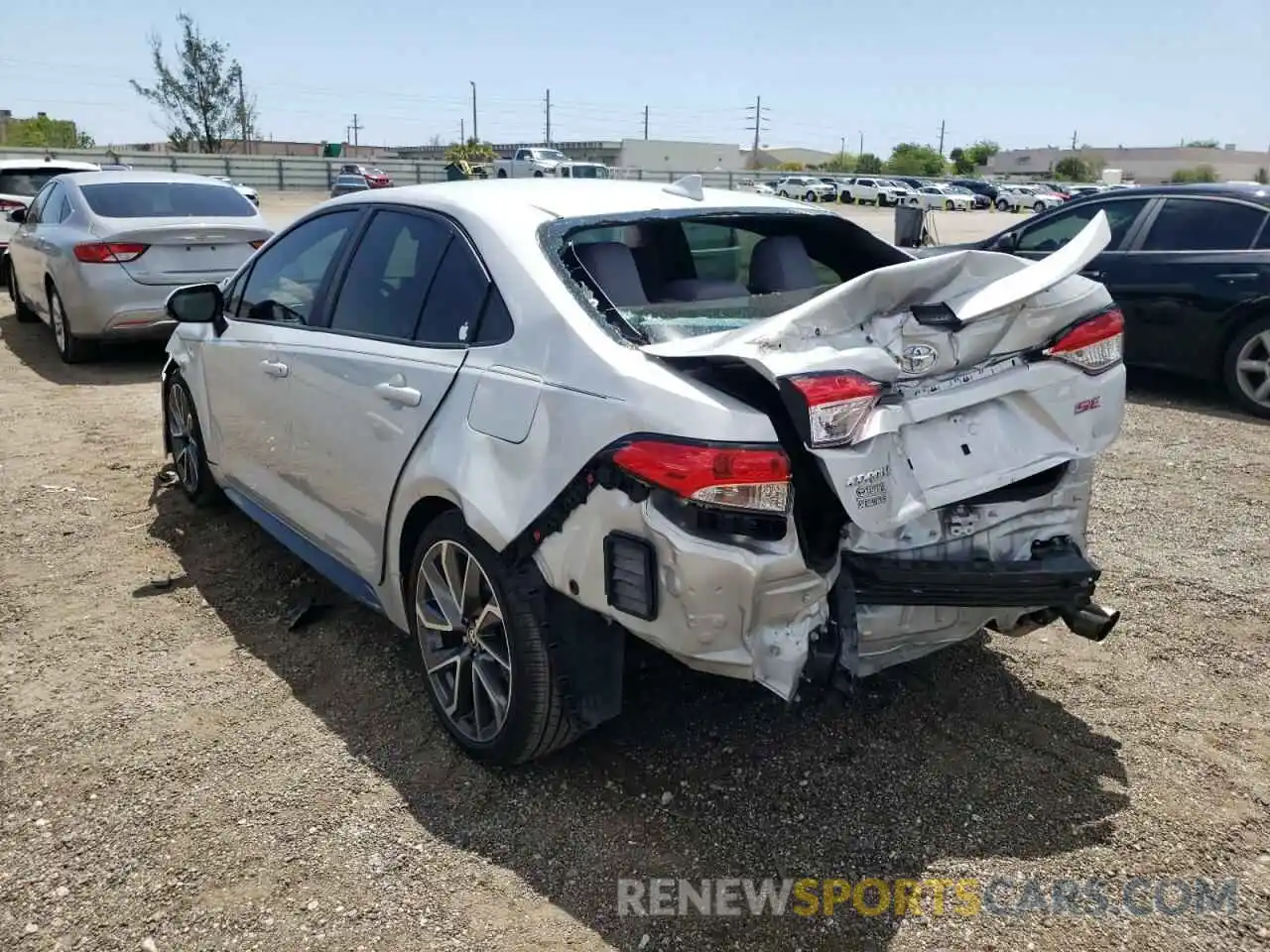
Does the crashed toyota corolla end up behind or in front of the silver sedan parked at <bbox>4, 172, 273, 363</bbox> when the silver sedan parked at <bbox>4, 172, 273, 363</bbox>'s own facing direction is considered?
behind

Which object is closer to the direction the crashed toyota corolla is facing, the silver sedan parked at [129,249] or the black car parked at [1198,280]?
the silver sedan parked

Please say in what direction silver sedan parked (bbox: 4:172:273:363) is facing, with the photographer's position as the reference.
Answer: facing away from the viewer and to the left of the viewer

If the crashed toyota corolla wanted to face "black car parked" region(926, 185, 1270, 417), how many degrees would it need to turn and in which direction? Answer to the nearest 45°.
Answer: approximately 90° to its right

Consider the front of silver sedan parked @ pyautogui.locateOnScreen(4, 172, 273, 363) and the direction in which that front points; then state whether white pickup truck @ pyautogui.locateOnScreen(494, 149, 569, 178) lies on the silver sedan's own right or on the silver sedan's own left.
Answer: on the silver sedan's own right

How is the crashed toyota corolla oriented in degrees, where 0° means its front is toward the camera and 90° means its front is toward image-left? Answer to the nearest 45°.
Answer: approximately 135°

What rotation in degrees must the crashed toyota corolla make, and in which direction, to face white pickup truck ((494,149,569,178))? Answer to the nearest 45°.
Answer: approximately 45° to its right

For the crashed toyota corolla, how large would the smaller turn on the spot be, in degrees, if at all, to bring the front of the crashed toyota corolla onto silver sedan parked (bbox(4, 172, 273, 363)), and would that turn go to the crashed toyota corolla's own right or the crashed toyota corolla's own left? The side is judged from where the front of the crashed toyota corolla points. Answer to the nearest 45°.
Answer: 0° — it already faces it
